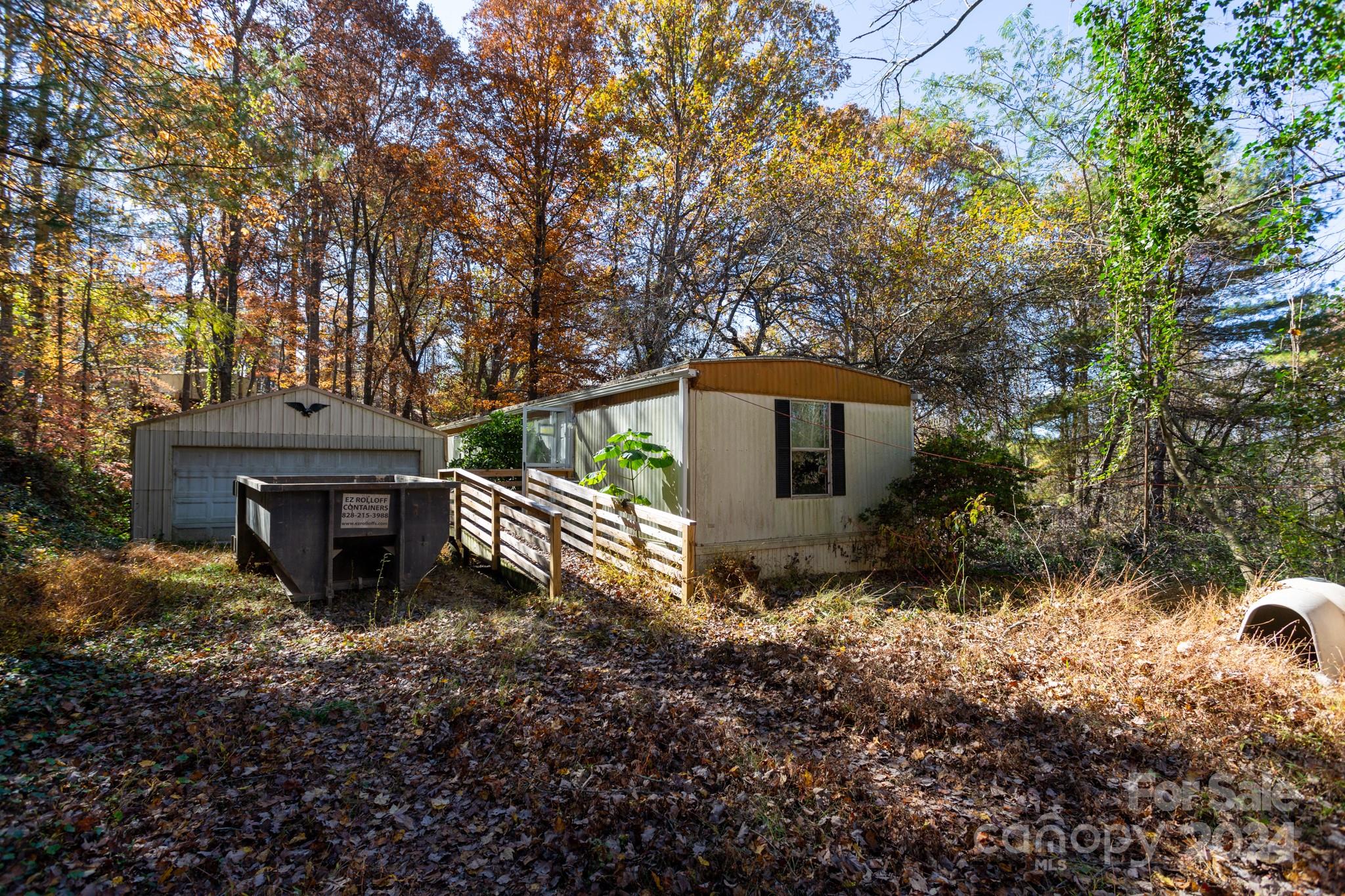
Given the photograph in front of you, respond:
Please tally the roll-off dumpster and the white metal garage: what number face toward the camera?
2

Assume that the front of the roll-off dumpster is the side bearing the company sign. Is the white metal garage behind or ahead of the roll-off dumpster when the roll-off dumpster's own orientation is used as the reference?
behind

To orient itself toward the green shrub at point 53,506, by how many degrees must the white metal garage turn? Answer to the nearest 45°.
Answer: approximately 90° to its right

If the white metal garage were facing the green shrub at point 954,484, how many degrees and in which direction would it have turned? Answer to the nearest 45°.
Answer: approximately 45° to its left

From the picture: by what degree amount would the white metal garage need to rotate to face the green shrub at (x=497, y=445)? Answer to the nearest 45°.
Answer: approximately 90° to its left

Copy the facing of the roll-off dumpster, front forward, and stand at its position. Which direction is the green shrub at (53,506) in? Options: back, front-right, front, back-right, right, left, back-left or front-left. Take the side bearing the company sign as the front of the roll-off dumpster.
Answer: back-right

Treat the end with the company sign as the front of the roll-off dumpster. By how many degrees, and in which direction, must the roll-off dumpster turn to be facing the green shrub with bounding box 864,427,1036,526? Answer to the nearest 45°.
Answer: approximately 90° to its left

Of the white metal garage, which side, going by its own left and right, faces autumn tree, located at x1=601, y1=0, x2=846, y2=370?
left

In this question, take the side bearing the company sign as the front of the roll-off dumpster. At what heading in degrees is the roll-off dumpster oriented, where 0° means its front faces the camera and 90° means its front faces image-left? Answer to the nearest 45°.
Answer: approximately 0°

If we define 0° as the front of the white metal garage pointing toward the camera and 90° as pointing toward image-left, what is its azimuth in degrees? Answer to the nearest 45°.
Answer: approximately 0°
